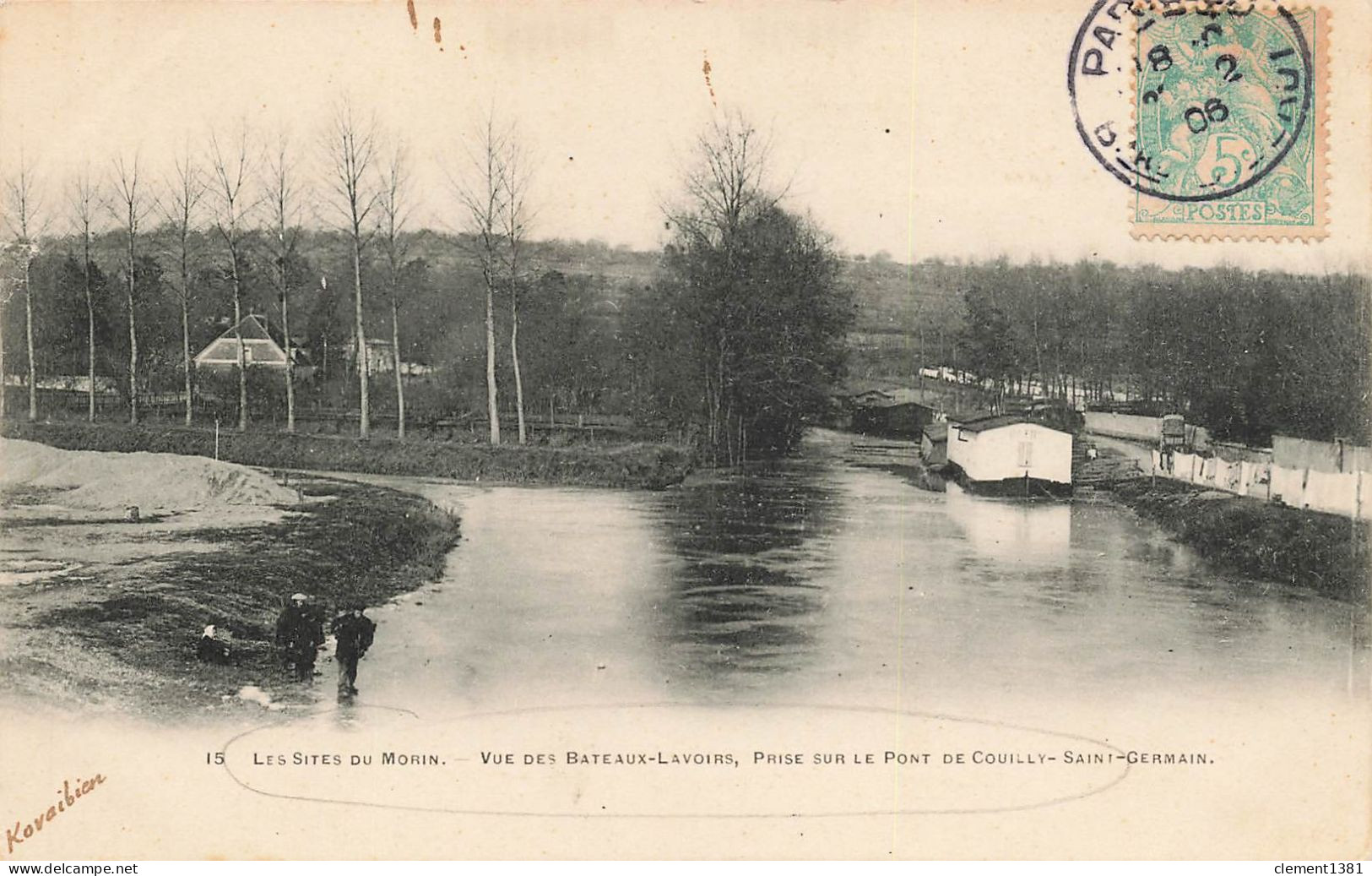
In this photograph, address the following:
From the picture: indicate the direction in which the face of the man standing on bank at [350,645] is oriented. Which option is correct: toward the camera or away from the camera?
toward the camera

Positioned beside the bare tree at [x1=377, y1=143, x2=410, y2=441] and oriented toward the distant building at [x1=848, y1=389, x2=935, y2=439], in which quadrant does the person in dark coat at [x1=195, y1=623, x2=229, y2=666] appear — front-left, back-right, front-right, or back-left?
back-right
